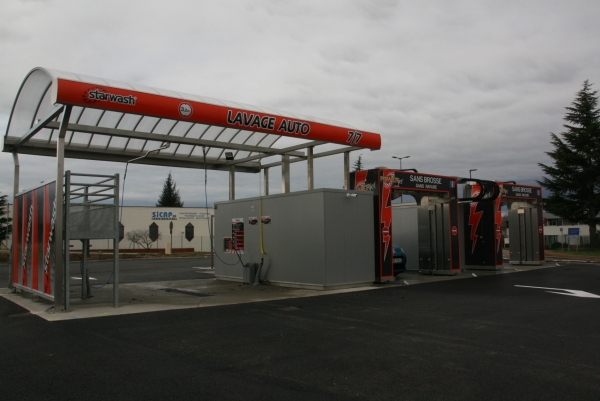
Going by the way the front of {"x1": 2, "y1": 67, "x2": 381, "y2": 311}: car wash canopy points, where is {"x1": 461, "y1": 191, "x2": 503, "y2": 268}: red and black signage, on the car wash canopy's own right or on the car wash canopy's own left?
on the car wash canopy's own left

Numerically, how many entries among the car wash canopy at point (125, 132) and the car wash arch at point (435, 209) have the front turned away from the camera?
0

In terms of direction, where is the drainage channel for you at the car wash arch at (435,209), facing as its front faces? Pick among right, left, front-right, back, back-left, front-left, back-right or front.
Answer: right

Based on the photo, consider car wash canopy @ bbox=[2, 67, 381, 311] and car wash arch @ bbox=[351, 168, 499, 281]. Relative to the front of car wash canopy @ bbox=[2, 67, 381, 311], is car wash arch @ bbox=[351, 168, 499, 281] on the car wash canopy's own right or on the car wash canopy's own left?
on the car wash canopy's own left

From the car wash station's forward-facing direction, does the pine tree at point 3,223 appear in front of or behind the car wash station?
behind

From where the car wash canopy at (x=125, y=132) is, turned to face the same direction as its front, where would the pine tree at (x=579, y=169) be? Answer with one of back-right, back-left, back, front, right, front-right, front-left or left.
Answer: left

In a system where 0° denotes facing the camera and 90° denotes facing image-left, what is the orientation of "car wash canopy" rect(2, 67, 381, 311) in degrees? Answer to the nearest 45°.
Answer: approximately 315°

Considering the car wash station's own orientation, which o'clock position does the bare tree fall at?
The bare tree is roughly at 7 o'clock from the car wash station.
